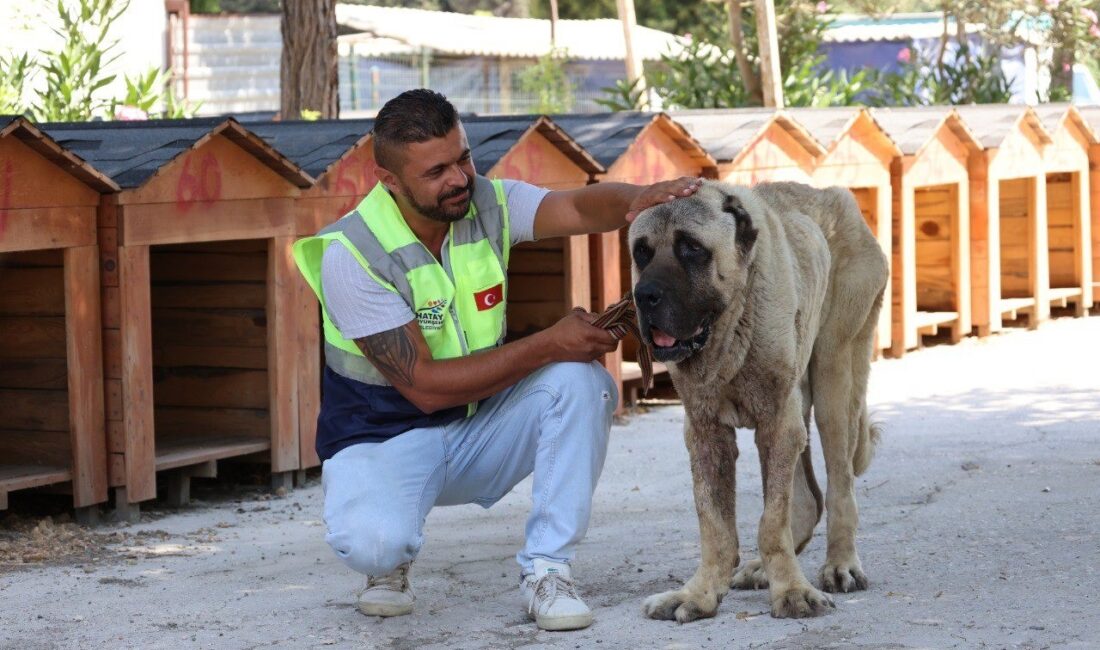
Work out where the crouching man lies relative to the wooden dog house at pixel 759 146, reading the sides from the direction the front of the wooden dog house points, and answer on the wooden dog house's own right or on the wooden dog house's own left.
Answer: on the wooden dog house's own right

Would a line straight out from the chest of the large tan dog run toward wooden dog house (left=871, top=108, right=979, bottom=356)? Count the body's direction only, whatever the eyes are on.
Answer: no

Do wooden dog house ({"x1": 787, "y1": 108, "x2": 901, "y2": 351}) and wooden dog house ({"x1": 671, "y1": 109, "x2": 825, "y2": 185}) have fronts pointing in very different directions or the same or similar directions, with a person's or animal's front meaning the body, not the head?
same or similar directions

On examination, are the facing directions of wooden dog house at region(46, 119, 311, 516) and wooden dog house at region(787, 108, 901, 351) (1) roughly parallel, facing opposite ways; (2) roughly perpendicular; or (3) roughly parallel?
roughly parallel

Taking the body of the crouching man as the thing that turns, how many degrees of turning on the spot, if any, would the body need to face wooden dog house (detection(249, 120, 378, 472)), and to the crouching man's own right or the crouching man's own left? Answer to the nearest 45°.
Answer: approximately 135° to the crouching man's own left

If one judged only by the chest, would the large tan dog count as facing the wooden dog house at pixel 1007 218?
no

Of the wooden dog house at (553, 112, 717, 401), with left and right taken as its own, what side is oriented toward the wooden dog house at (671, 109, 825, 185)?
left

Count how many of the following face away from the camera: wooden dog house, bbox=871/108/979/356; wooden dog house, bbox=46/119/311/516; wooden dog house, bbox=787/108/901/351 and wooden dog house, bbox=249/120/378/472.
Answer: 0

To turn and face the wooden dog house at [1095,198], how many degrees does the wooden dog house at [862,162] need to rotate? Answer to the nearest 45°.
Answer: approximately 90° to its left

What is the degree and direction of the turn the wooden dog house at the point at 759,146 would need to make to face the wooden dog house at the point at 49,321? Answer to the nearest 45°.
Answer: approximately 90° to its right

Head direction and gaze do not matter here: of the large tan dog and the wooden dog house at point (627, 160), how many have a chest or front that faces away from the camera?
0

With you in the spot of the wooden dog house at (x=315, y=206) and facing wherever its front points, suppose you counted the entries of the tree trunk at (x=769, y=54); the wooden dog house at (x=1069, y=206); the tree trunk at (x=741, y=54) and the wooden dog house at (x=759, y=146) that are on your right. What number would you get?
0

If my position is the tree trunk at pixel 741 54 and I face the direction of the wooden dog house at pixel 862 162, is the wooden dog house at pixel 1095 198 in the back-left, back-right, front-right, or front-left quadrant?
front-left

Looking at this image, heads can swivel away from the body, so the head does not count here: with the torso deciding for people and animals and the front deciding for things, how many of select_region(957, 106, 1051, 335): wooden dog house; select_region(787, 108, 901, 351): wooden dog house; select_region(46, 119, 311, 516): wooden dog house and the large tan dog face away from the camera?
0

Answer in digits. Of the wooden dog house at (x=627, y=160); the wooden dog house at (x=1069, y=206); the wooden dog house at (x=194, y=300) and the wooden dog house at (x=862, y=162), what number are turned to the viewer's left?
0

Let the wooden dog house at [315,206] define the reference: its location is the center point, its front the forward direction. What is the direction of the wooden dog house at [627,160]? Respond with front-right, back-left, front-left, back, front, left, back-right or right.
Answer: left

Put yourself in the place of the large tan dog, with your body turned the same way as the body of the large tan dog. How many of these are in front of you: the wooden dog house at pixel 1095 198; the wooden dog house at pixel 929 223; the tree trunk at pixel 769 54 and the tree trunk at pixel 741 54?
0

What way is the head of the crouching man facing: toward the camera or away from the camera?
toward the camera
